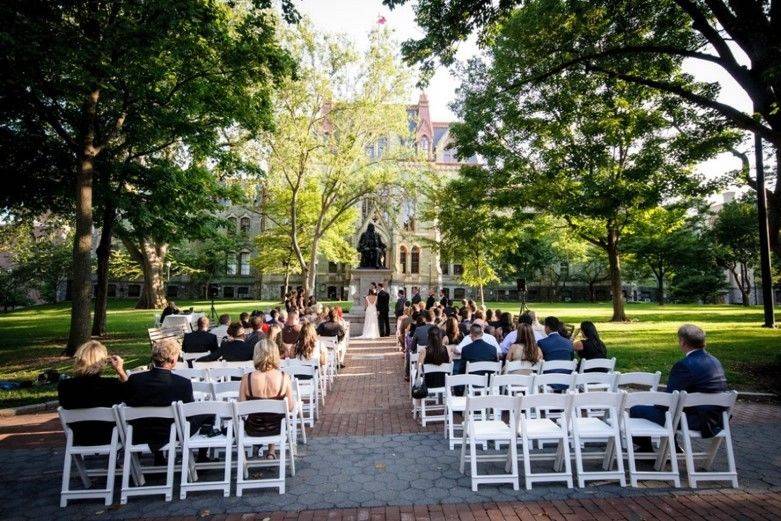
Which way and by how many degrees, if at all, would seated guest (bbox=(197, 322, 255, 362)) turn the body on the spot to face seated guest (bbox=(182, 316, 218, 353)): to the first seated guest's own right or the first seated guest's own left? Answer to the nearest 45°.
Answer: approximately 45° to the first seated guest's own left

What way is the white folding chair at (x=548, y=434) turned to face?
away from the camera

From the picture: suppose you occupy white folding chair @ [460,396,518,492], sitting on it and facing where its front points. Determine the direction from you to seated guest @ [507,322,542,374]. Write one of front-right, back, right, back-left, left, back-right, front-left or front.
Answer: front

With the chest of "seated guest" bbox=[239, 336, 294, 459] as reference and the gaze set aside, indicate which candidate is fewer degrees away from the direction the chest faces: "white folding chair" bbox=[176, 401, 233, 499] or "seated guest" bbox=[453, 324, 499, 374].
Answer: the seated guest

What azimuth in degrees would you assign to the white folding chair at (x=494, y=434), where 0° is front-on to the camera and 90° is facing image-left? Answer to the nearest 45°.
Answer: approximately 180°

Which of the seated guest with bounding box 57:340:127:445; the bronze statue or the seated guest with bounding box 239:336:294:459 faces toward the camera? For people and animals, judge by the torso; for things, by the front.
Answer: the bronze statue

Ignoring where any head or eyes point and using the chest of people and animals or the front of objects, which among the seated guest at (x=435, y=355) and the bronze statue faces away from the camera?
the seated guest

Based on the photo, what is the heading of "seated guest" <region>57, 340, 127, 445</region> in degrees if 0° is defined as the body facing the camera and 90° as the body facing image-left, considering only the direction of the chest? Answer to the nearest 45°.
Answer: approximately 180°

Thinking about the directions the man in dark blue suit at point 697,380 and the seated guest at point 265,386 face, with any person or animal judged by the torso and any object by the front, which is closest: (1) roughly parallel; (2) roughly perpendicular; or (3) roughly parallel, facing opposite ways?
roughly parallel

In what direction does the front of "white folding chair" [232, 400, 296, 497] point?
away from the camera

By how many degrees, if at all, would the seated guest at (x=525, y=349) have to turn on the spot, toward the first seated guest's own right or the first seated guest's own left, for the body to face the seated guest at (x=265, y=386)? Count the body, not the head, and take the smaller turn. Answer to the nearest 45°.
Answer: approximately 135° to the first seated guest's own left

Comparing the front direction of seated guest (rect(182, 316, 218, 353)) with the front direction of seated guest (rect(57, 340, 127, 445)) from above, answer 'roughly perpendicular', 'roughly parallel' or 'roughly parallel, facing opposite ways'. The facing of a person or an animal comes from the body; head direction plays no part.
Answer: roughly parallel

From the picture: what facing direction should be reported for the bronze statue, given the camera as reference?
facing the viewer

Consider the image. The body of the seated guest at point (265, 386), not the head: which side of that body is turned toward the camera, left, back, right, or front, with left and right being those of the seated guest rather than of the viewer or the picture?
back

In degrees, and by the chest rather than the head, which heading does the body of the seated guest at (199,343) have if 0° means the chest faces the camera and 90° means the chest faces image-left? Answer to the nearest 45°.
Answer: approximately 180°

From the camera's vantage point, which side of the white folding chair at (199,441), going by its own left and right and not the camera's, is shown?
back

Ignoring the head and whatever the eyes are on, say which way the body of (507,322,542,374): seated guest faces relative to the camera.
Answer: away from the camera

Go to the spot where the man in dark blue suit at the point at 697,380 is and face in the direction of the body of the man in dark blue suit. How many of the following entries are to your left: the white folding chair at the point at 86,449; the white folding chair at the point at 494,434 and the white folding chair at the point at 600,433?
3

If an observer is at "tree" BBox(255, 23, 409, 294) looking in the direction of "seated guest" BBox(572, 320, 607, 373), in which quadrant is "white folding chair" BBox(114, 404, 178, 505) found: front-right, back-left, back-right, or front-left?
front-right

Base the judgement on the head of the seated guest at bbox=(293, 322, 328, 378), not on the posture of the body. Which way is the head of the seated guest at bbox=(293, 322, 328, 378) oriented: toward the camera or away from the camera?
away from the camera
